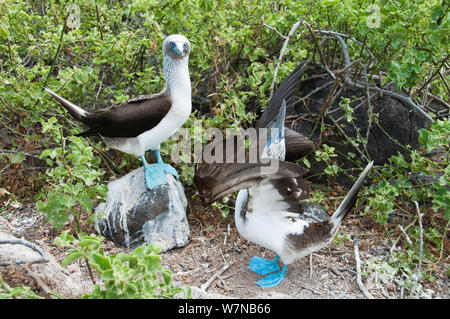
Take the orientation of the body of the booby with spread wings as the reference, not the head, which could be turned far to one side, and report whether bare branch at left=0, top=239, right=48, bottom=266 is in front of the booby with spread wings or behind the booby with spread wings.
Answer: in front

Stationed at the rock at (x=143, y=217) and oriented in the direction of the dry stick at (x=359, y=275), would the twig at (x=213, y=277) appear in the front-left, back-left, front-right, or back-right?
front-right

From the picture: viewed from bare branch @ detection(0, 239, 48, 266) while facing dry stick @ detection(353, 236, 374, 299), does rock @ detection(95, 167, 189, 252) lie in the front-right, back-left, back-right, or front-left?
front-left

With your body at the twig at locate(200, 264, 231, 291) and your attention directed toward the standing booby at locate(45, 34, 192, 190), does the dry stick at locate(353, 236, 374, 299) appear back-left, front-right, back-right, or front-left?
back-right

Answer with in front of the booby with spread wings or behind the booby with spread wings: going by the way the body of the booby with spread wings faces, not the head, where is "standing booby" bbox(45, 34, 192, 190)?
in front

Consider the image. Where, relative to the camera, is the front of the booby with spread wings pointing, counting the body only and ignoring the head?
to the viewer's left
